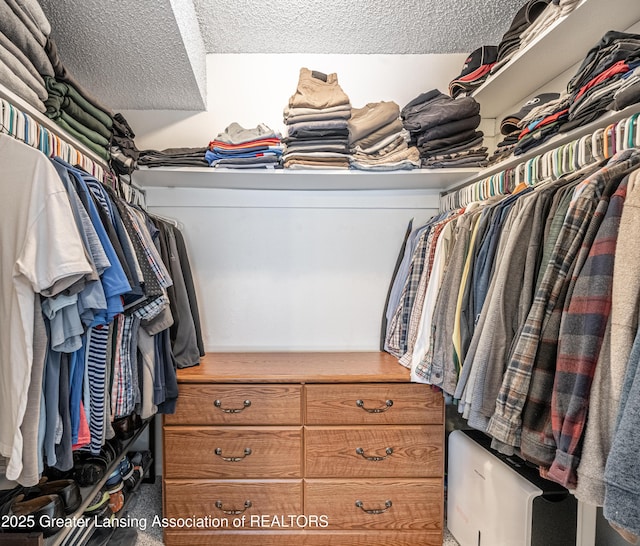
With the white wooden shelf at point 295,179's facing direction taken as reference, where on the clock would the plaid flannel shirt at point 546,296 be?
The plaid flannel shirt is roughly at 11 o'clock from the white wooden shelf.

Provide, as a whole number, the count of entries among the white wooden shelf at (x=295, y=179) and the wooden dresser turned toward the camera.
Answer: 2

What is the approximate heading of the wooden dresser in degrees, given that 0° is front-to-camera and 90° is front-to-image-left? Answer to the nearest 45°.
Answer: approximately 0°

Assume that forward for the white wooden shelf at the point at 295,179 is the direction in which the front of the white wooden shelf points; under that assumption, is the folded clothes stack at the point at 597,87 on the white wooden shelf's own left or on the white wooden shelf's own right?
on the white wooden shelf's own left

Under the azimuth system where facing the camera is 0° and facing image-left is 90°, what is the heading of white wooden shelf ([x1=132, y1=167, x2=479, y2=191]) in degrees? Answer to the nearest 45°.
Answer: approximately 0°
